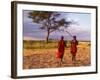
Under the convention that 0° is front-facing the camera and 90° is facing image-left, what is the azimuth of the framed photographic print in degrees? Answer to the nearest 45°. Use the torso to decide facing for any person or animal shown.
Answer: approximately 315°
